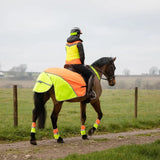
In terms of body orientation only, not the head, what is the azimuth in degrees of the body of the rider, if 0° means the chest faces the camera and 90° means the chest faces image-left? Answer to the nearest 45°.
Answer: approximately 225°
